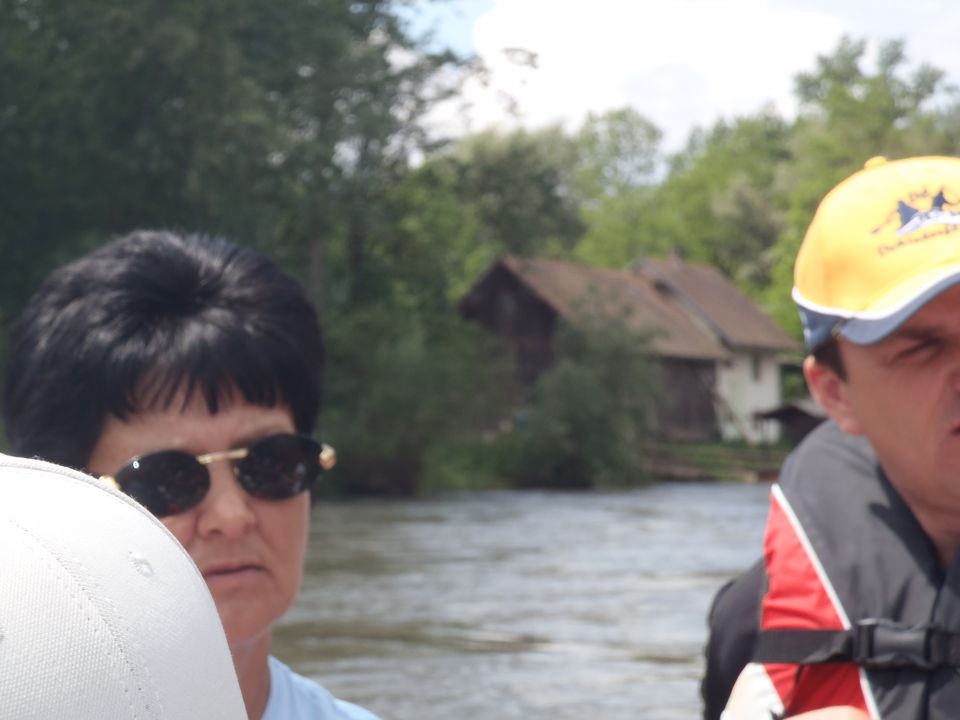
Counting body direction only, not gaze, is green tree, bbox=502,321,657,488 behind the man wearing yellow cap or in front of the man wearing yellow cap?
behind
